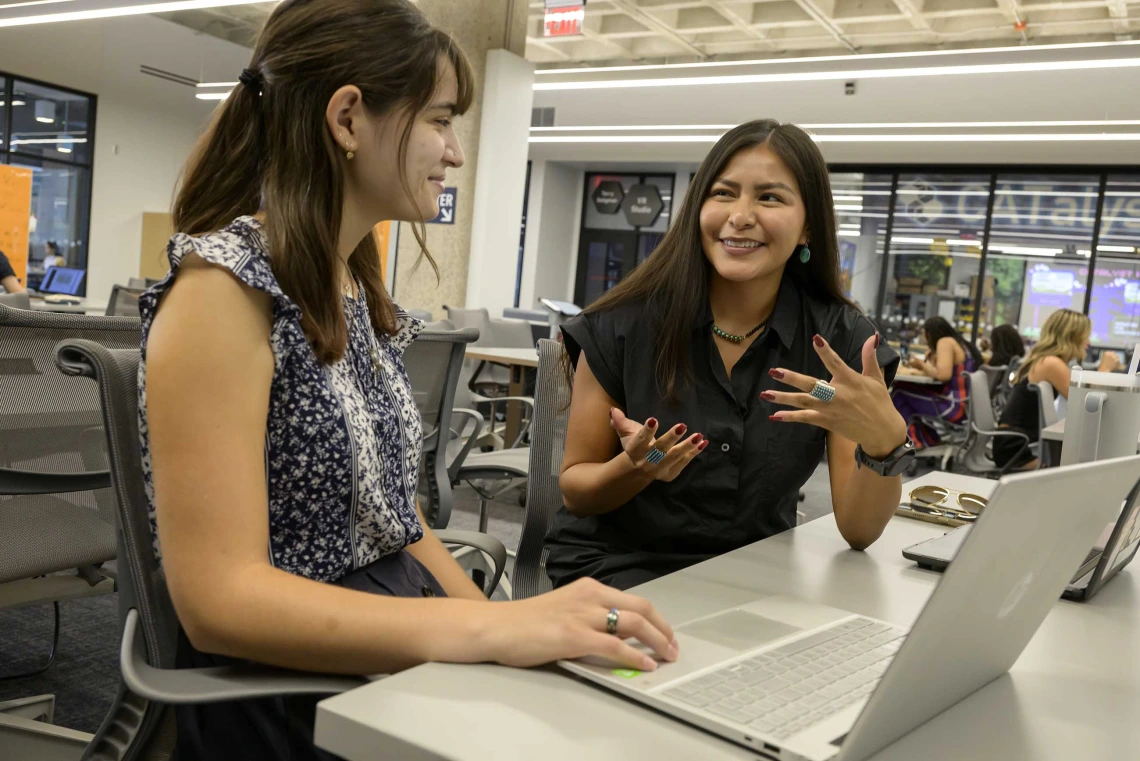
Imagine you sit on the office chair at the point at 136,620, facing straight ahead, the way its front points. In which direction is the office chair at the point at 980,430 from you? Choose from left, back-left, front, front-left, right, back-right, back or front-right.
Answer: front-left

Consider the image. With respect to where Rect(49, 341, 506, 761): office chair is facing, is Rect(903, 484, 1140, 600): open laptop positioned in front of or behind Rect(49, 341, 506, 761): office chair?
in front

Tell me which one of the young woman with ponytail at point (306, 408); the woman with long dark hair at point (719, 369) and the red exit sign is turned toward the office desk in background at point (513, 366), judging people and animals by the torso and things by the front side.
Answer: the red exit sign

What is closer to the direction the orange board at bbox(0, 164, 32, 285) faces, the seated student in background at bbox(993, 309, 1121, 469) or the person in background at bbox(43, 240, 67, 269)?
the seated student in background

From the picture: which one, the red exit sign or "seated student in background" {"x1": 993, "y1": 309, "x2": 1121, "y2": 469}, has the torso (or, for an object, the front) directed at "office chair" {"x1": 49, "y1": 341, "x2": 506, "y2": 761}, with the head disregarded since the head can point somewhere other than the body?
the red exit sign

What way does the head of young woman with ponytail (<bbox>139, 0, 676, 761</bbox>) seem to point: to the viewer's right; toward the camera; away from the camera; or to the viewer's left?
to the viewer's right

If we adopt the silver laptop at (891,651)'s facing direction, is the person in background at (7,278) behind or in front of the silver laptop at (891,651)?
in front

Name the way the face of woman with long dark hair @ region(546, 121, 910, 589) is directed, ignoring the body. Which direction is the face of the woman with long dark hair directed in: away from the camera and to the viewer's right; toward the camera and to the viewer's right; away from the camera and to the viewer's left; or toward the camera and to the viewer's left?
toward the camera and to the viewer's left

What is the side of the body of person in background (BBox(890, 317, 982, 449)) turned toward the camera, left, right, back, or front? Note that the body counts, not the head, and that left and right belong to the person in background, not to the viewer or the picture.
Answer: left

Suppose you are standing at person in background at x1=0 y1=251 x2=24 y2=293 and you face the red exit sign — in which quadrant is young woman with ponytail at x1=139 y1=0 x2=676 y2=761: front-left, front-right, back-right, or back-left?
front-right

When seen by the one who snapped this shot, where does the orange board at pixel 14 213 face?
facing the viewer

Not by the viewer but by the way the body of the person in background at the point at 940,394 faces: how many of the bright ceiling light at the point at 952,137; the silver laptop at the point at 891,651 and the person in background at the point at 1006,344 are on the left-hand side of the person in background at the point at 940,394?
1

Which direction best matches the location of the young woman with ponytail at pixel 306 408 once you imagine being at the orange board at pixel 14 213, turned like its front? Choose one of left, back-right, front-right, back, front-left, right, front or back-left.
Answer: front

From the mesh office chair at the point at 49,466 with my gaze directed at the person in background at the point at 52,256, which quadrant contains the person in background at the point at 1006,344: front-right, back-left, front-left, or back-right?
front-right

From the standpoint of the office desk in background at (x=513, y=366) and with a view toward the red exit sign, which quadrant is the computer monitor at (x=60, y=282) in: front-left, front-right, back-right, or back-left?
front-left

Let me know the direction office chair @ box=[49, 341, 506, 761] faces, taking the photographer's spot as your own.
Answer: facing to the right of the viewer

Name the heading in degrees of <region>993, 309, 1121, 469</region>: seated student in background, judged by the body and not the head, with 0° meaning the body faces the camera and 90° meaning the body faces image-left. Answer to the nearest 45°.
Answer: approximately 270°

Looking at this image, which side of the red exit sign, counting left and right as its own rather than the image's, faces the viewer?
front
